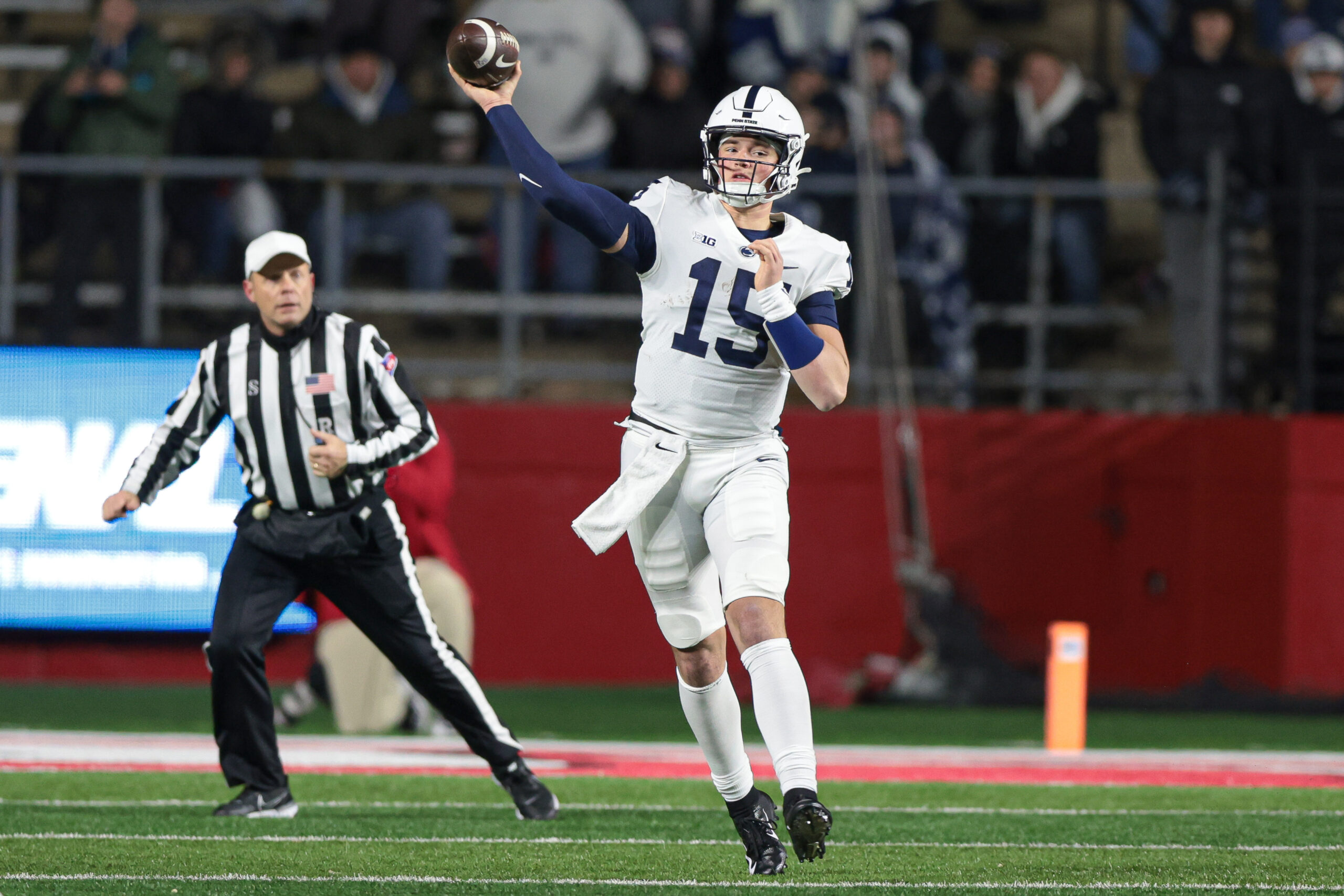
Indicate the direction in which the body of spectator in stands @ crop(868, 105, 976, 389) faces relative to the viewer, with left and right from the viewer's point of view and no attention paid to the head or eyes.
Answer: facing the viewer and to the left of the viewer

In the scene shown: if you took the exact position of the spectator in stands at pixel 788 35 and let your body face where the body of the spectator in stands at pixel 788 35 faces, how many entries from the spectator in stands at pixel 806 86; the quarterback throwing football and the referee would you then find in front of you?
3

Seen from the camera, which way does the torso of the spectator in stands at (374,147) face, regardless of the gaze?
toward the camera

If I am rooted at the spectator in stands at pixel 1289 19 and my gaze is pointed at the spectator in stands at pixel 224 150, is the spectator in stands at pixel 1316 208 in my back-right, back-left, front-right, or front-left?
front-left

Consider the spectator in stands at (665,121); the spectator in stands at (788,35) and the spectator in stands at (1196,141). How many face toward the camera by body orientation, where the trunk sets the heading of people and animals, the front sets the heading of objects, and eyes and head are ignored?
3

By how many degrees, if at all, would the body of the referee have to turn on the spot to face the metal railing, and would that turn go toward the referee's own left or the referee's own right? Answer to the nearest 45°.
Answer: approximately 180°

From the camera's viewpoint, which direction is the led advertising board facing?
toward the camera

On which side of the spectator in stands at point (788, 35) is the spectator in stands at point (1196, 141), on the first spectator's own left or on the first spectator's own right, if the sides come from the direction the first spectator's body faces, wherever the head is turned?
on the first spectator's own left

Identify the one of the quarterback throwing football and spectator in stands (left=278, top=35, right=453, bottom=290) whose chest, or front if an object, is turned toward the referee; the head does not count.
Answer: the spectator in stands

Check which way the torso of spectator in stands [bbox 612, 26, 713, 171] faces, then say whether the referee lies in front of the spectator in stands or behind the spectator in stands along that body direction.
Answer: in front

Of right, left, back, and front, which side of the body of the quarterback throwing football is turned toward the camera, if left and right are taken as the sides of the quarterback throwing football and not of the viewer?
front

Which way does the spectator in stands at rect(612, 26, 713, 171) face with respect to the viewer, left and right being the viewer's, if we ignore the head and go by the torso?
facing the viewer
